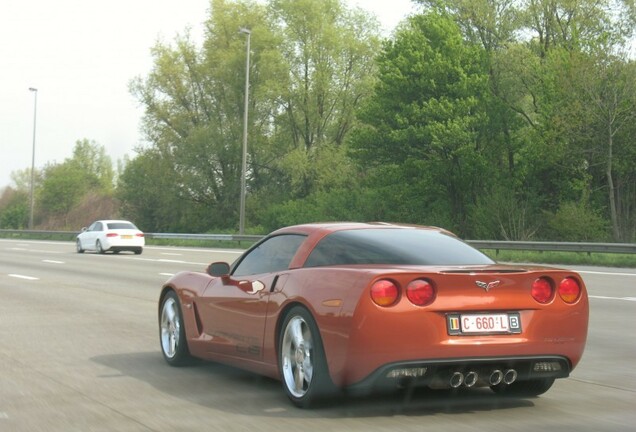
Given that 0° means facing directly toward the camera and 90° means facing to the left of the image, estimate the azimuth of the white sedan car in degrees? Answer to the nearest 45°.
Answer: approximately 135°

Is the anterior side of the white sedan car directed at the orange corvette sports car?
no

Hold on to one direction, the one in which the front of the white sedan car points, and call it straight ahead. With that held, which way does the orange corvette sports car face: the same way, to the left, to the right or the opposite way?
the same way

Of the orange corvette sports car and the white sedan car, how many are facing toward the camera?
0

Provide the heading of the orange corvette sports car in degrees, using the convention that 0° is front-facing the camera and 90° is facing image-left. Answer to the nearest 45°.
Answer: approximately 135°

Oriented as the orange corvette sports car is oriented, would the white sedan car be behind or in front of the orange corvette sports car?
in front

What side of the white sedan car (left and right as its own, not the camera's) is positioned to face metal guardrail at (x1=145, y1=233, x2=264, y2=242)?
right

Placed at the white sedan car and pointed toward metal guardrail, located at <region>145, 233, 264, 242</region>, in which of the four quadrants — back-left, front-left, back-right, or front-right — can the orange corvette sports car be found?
back-right

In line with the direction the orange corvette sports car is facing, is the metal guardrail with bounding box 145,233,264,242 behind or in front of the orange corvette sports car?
in front
